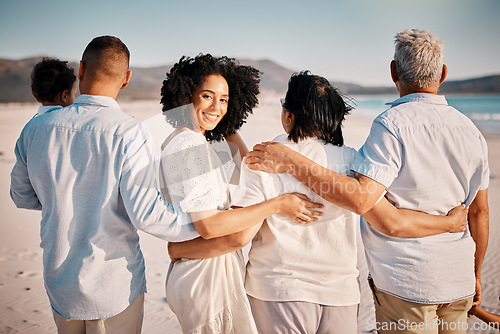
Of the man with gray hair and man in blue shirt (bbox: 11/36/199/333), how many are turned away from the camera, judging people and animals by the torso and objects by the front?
2

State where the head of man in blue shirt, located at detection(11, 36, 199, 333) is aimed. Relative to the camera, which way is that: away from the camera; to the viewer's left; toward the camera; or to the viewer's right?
away from the camera

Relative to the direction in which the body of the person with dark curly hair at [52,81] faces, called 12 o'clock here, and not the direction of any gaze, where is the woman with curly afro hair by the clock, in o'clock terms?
The woman with curly afro hair is roughly at 4 o'clock from the person with dark curly hair.

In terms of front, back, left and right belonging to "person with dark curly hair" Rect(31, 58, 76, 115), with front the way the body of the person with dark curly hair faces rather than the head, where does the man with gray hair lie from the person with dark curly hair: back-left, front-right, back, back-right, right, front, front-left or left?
right

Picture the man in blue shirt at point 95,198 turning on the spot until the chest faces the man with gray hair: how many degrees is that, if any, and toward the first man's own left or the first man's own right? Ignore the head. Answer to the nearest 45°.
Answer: approximately 90° to the first man's own right

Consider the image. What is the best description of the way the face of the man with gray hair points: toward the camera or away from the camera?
away from the camera

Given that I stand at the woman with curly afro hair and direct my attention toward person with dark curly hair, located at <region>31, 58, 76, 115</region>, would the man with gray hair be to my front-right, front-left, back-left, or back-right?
back-right

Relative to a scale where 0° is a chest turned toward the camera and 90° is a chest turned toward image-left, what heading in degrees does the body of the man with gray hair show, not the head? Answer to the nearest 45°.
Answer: approximately 180°

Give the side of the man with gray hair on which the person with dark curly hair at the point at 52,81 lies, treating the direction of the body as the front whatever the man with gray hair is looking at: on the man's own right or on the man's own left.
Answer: on the man's own left

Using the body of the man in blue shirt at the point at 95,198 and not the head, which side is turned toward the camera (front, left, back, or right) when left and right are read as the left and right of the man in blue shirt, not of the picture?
back

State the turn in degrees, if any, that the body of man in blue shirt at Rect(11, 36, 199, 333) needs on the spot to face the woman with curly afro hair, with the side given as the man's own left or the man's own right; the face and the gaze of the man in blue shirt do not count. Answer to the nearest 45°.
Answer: approximately 90° to the man's own right

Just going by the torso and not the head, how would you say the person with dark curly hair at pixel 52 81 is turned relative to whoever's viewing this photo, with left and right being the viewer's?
facing away from the viewer and to the right of the viewer
